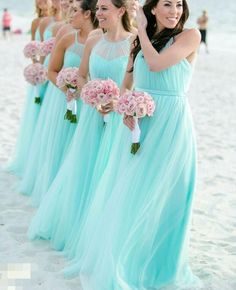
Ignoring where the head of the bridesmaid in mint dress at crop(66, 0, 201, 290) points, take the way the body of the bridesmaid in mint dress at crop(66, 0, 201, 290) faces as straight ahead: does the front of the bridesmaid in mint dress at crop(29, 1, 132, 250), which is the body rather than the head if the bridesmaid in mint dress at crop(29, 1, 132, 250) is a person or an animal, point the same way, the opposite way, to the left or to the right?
the same way

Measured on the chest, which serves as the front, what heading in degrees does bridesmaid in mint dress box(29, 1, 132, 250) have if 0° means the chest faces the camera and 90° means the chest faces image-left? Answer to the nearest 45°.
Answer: approximately 45°

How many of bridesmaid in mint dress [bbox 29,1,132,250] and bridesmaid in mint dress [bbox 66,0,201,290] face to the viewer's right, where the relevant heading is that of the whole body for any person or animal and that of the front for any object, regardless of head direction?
0

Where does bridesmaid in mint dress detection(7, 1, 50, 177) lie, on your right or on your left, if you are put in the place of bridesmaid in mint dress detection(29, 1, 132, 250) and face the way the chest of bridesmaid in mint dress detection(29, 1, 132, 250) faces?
on your right

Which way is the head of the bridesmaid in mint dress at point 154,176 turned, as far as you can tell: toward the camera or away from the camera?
toward the camera

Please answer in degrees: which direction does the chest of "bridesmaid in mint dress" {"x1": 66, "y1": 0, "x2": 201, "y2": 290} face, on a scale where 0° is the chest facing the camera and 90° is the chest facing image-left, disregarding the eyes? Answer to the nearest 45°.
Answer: approximately 45°

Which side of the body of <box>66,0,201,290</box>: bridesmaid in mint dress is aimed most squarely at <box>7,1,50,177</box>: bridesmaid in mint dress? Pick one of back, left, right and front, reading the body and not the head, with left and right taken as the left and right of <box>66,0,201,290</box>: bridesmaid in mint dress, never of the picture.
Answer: right
